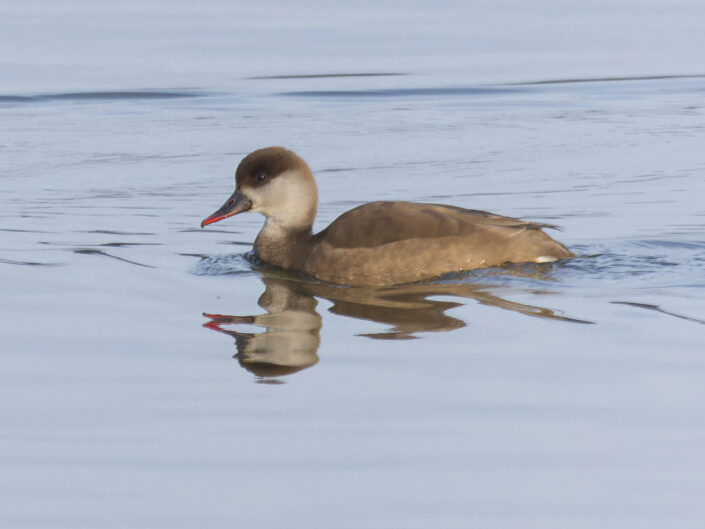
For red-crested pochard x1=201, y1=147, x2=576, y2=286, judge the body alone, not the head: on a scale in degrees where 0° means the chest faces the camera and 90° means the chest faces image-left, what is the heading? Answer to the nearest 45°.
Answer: approximately 90°
